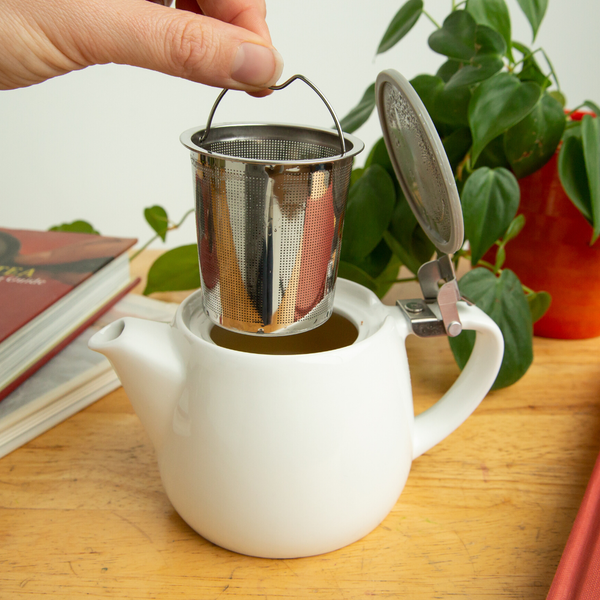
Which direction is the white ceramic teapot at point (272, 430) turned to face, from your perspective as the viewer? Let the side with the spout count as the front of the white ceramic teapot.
facing to the left of the viewer
